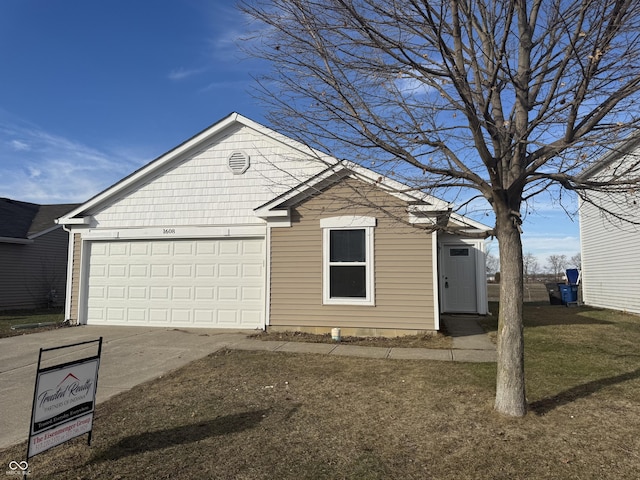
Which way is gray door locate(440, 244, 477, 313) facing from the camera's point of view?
toward the camera

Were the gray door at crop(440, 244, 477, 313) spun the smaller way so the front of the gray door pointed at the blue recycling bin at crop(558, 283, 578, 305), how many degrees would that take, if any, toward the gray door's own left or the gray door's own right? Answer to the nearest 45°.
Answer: approximately 135° to the gray door's own left

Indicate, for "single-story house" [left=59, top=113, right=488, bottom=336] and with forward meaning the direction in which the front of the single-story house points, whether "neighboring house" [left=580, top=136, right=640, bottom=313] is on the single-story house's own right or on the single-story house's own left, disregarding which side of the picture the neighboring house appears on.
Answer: on the single-story house's own left

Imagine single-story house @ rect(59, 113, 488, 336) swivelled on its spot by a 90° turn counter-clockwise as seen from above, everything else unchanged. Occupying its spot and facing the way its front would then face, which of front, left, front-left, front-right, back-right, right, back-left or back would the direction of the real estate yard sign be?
right

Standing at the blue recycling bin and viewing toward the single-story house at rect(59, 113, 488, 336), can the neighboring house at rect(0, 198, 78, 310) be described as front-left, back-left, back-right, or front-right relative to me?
front-right

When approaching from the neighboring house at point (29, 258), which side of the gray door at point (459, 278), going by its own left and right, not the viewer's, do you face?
right

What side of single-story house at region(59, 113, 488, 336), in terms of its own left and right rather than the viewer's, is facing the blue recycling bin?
left

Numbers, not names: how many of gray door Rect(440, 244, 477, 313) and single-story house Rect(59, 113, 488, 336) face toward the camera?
2

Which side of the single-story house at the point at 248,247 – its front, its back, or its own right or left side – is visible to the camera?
front

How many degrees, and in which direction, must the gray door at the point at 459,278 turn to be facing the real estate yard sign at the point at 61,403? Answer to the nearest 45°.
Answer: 0° — it already faces it

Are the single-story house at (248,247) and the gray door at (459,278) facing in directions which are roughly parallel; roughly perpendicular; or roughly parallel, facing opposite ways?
roughly parallel

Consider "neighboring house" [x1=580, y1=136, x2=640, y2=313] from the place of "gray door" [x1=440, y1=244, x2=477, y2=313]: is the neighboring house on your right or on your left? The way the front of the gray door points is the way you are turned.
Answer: on your left
